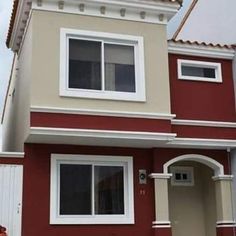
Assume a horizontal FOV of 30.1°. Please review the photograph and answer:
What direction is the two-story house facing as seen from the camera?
toward the camera
